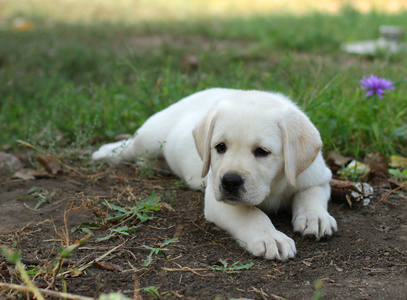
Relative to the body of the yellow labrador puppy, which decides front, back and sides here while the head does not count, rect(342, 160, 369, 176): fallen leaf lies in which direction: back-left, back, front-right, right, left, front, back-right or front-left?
left

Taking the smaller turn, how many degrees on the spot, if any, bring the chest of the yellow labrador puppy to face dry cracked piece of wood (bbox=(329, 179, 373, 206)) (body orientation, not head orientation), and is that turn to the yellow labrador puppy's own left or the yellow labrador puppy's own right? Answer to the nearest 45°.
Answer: approximately 90° to the yellow labrador puppy's own left

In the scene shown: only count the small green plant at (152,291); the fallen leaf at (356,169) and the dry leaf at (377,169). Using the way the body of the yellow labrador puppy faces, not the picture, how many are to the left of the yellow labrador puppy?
2

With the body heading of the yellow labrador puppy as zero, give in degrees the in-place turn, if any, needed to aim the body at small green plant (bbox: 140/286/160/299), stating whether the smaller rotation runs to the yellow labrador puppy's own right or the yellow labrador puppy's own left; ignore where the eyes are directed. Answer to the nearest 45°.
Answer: approximately 90° to the yellow labrador puppy's own right

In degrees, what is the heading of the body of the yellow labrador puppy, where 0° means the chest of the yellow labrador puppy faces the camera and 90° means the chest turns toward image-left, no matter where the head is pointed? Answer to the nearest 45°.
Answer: approximately 315°

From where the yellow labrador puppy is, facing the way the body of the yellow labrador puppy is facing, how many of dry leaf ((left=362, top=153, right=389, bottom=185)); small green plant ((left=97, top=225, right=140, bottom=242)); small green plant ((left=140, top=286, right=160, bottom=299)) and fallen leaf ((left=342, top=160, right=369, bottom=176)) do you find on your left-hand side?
2

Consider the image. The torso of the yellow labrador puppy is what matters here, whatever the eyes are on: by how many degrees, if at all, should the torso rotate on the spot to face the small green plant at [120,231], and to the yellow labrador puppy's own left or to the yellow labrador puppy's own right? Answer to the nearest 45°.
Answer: approximately 135° to the yellow labrador puppy's own right

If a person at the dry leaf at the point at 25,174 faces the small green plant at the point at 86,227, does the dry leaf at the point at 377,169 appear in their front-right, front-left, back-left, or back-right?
front-left

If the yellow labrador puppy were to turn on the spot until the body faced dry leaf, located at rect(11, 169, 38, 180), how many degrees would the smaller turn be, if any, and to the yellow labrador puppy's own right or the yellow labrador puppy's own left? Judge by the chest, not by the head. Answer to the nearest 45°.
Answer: approximately 180°

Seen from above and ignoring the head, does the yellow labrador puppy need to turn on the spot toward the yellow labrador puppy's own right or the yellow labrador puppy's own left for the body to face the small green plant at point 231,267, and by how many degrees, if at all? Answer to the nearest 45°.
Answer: approximately 45° to the yellow labrador puppy's own right

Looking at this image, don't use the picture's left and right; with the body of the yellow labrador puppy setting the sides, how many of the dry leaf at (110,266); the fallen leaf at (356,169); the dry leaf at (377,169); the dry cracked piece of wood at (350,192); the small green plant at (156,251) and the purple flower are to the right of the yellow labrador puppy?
2

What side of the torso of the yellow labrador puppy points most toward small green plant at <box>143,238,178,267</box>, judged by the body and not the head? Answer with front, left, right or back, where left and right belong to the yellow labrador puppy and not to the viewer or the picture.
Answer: right

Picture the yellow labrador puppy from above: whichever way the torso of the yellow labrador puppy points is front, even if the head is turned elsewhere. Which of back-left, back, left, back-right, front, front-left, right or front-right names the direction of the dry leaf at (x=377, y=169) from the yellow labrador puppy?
left

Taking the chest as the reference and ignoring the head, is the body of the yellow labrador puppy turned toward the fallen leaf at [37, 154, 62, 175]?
no

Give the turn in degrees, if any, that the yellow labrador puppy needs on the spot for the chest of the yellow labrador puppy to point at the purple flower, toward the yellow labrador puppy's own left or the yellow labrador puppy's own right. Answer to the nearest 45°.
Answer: approximately 90° to the yellow labrador puppy's own left

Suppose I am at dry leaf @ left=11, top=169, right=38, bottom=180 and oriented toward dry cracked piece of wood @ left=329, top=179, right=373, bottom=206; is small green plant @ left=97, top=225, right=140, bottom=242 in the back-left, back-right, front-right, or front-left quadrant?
front-right

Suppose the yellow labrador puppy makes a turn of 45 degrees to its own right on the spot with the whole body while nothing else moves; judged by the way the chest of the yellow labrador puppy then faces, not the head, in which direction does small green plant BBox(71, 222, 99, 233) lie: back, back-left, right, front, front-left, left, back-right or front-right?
right
